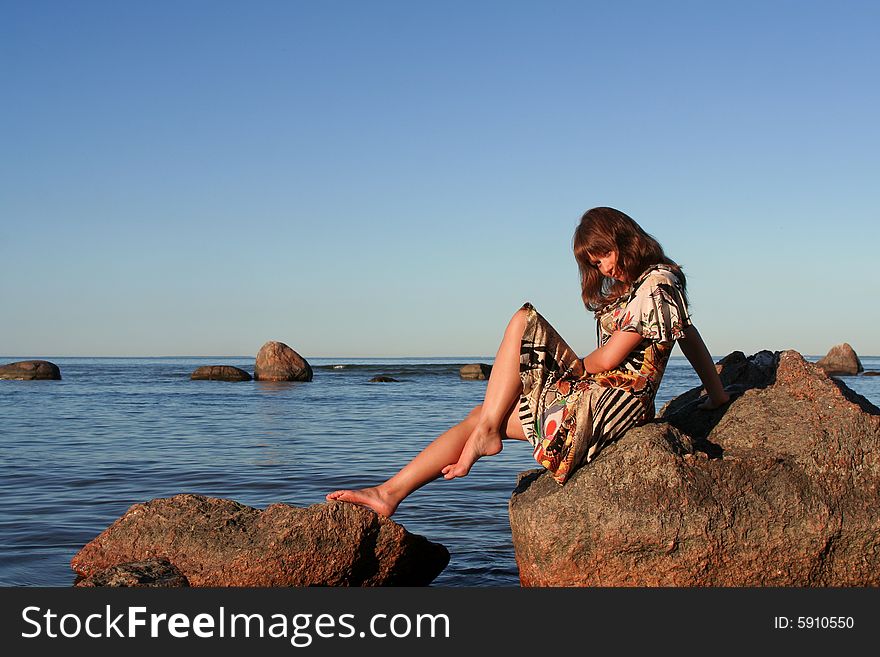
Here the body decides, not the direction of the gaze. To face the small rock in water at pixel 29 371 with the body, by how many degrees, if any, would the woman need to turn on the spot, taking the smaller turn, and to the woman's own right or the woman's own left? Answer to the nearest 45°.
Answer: approximately 45° to the woman's own right

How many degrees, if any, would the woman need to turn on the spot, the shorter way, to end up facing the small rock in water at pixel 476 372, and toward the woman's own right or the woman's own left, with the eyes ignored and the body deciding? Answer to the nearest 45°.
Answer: approximately 90° to the woman's own right

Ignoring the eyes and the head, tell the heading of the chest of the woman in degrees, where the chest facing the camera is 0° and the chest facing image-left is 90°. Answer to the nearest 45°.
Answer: approximately 90°

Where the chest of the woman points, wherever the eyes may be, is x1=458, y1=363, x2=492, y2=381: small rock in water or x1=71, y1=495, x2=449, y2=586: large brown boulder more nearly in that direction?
the large brown boulder

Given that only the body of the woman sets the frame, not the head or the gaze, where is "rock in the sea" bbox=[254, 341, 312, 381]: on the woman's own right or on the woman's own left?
on the woman's own right

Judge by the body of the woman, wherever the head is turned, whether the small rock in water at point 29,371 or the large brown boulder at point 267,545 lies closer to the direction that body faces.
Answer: the large brown boulder
